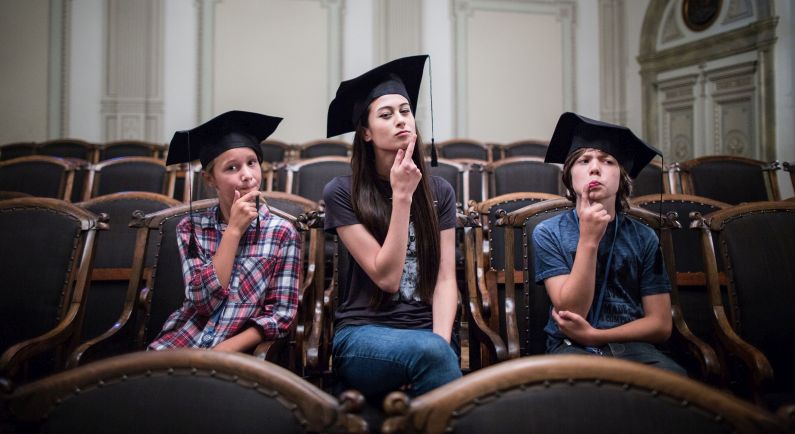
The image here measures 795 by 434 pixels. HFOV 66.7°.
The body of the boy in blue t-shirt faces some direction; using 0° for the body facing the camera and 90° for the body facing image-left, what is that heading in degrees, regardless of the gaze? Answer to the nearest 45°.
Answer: approximately 0°

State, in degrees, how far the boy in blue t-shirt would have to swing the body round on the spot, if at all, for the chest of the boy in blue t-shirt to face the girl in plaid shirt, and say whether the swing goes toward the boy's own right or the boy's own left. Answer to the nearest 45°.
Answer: approximately 90° to the boy's own right

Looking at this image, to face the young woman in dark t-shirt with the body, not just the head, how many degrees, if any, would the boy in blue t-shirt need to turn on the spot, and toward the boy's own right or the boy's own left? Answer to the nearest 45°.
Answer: approximately 90° to the boy's own right

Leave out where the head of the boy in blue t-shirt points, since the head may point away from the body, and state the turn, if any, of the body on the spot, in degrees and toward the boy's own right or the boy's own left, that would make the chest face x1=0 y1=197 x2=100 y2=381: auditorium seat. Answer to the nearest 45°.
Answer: approximately 90° to the boy's own right
